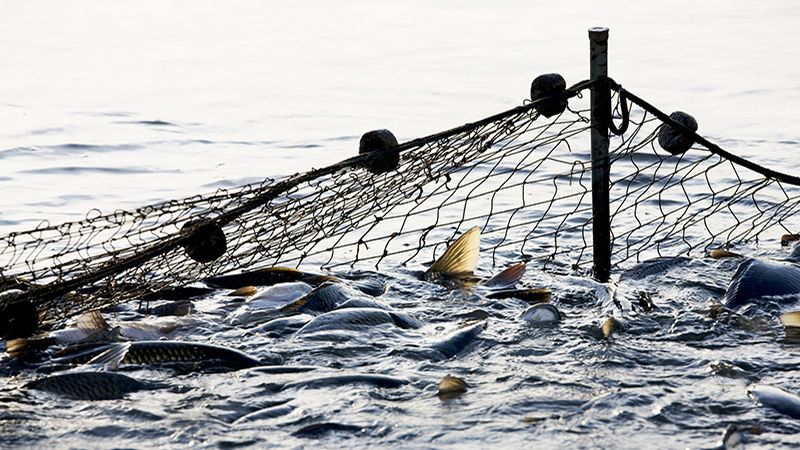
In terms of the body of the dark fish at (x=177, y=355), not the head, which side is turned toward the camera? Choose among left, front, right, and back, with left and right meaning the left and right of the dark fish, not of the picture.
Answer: right

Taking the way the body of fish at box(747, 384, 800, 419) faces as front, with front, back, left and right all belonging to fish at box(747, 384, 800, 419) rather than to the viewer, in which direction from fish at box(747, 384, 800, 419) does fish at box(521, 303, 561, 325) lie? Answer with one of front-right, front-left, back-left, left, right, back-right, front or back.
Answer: front-right

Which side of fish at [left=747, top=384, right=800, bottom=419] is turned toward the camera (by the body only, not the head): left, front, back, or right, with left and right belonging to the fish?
left

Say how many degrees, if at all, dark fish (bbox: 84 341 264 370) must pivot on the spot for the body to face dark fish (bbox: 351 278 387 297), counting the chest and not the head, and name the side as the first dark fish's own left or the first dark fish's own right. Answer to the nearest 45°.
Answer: approximately 45° to the first dark fish's own left

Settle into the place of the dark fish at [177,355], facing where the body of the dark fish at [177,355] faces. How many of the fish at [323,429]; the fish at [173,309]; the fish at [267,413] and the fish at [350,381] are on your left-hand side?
1

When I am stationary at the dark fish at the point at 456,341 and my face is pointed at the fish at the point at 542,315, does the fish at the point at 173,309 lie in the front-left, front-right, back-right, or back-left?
back-left

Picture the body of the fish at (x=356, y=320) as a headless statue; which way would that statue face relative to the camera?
to the viewer's left

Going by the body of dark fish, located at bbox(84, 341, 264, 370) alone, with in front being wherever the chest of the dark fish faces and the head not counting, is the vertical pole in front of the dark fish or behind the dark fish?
in front

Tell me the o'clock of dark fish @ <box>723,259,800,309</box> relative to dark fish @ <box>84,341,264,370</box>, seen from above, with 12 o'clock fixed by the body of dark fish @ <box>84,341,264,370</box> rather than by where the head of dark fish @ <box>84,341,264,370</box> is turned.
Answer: dark fish @ <box>723,259,800,309</box> is roughly at 12 o'clock from dark fish @ <box>84,341,264,370</box>.
